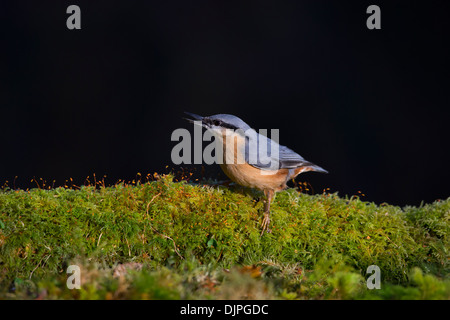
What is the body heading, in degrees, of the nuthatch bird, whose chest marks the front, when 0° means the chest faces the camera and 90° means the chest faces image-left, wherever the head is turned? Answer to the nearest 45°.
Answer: approximately 90°
